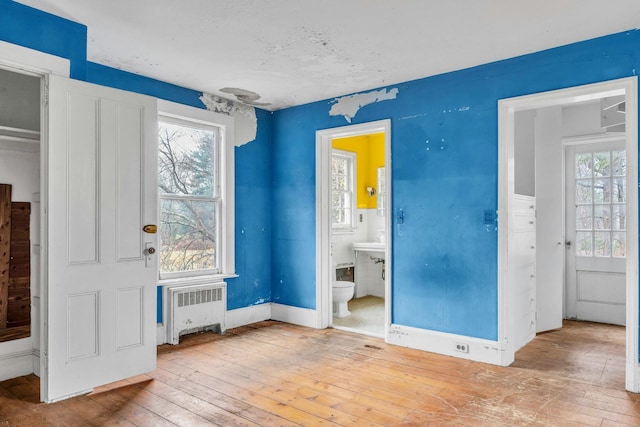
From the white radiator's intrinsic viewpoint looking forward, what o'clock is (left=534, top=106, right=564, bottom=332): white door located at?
The white door is roughly at 11 o'clock from the white radiator.

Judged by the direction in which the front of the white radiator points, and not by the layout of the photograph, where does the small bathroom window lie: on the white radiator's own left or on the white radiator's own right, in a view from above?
on the white radiator's own left

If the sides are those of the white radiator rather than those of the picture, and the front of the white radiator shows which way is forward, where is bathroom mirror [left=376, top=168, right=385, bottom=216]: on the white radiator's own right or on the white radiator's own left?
on the white radiator's own left

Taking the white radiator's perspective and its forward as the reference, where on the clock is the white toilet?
The white toilet is roughly at 10 o'clock from the white radiator.

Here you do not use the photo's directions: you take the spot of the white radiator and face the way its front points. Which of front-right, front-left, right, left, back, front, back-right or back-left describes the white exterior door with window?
front-left

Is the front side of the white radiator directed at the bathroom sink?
no

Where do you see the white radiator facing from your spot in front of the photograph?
facing the viewer and to the right of the viewer

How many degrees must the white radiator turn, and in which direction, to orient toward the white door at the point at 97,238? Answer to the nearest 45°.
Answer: approximately 90° to its right
